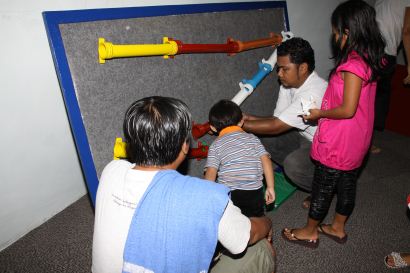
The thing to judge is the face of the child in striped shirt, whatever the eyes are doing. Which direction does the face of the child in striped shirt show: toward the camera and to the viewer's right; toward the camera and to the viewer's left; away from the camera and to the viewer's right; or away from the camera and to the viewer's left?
away from the camera and to the viewer's left

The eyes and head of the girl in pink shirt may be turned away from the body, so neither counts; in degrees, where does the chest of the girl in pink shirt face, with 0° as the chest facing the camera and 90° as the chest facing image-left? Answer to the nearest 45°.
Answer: approximately 90°

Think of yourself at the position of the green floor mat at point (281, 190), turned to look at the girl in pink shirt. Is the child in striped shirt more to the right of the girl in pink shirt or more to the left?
right

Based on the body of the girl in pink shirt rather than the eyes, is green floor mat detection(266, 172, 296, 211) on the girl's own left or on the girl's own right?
on the girl's own right

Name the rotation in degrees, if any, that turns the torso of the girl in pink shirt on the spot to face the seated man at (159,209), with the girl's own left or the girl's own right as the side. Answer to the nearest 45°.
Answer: approximately 45° to the girl's own left
